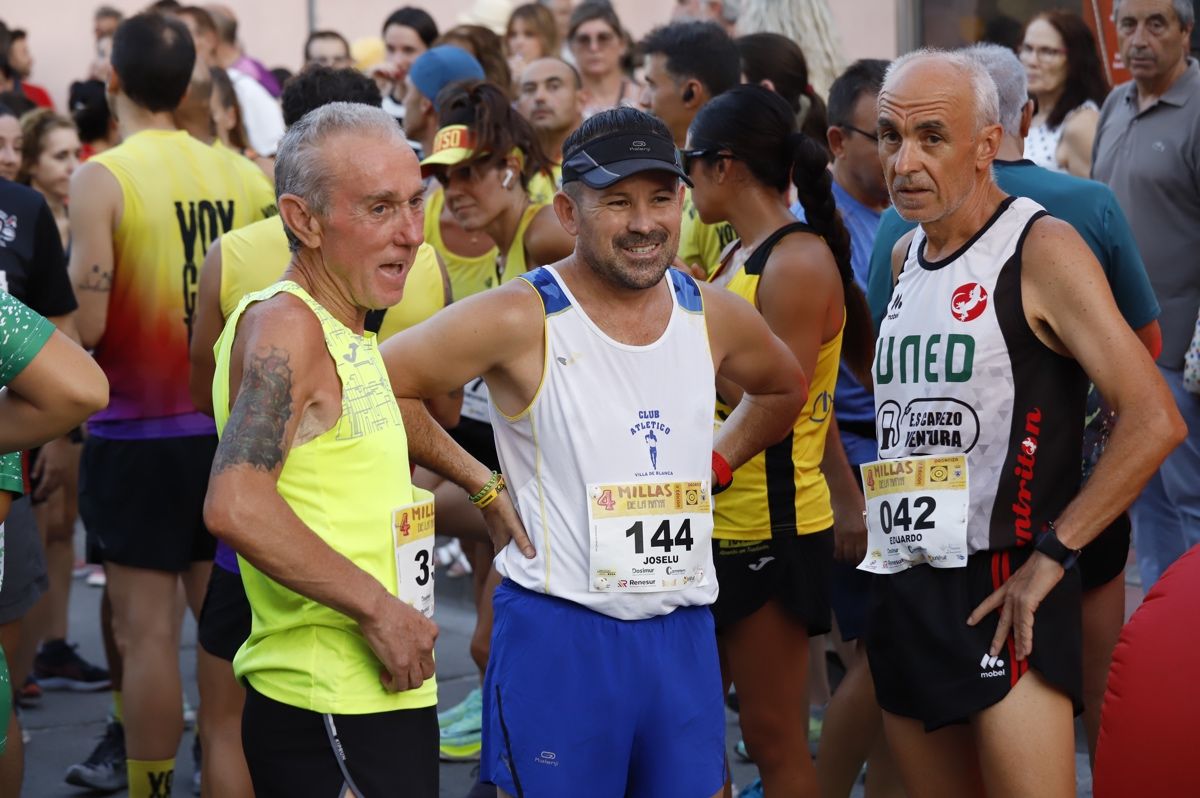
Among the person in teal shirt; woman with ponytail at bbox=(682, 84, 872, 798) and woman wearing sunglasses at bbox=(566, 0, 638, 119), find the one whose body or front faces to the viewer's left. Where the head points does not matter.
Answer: the woman with ponytail

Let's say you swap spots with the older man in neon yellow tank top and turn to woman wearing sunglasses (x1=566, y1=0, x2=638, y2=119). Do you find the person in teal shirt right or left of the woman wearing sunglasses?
right

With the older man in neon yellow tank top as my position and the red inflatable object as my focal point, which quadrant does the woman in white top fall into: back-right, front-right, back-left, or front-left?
front-left

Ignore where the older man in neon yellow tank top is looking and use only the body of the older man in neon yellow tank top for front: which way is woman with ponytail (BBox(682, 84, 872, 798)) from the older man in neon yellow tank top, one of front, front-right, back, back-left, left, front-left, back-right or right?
left

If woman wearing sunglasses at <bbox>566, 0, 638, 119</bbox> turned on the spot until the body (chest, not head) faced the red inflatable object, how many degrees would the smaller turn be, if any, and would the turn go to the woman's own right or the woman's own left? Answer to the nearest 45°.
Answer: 0° — they already face it

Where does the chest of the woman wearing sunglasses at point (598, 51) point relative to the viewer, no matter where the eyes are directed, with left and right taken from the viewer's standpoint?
facing the viewer

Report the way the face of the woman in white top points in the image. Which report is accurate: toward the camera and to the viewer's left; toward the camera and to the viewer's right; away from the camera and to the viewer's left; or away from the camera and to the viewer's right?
toward the camera and to the viewer's left

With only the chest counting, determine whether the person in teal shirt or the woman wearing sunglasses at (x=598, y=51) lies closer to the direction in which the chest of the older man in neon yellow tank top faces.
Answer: the person in teal shirt

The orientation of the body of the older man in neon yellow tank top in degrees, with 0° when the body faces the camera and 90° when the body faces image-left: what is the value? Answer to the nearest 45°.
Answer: approximately 315°

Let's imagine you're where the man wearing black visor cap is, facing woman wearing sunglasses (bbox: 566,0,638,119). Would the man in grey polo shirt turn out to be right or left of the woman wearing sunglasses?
right

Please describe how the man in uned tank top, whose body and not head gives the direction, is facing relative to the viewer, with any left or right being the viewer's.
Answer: facing the viewer and to the left of the viewer

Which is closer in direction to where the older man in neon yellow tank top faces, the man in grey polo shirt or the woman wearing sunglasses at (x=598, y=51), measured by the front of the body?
the man in grey polo shirt

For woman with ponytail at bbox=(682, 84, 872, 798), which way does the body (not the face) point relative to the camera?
to the viewer's left
